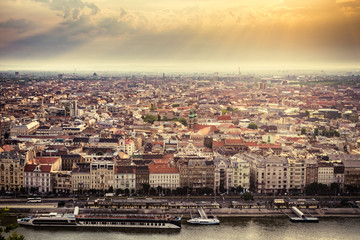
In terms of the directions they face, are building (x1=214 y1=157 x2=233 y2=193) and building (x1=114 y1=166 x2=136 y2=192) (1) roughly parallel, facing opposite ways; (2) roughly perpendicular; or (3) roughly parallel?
roughly parallel

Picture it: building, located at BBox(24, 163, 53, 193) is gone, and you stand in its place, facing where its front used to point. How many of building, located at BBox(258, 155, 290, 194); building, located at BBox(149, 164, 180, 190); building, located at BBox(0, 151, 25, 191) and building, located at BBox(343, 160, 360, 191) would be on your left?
3

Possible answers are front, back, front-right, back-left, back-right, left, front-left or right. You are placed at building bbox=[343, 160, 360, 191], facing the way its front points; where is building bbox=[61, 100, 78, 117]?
back-right

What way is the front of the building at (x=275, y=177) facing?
toward the camera

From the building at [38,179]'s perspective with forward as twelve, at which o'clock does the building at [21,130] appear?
the building at [21,130] is roughly at 6 o'clock from the building at [38,179].

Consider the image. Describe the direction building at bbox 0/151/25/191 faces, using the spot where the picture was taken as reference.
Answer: facing the viewer

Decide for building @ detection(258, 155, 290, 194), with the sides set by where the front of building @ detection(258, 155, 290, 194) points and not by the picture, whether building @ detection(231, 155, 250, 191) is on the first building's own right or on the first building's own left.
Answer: on the first building's own right

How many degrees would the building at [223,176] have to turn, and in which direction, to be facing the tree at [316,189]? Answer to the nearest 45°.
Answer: approximately 90° to its left

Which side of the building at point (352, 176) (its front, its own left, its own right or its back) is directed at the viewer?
front

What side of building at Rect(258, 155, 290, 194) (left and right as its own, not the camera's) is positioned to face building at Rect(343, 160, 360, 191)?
left

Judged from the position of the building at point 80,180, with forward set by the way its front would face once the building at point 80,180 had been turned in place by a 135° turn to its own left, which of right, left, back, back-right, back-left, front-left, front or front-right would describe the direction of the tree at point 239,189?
front-right

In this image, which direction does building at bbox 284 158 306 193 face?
toward the camera

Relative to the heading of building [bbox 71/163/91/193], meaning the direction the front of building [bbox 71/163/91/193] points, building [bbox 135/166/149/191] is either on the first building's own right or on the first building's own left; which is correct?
on the first building's own left

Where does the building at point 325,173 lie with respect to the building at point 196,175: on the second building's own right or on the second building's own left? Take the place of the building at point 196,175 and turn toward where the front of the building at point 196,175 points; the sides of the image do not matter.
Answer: on the second building's own left

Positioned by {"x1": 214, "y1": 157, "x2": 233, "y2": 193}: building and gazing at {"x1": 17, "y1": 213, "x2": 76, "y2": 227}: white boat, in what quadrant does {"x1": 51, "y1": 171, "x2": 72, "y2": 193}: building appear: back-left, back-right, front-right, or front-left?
front-right

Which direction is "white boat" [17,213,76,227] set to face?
to the viewer's left

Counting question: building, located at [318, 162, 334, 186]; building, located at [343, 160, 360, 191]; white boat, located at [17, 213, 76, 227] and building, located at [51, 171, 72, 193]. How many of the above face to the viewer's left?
1

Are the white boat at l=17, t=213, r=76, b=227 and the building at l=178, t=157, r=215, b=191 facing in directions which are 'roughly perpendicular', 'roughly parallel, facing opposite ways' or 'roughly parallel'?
roughly perpendicular

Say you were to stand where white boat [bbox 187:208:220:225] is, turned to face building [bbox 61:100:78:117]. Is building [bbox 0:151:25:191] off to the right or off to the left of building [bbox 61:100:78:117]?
left
